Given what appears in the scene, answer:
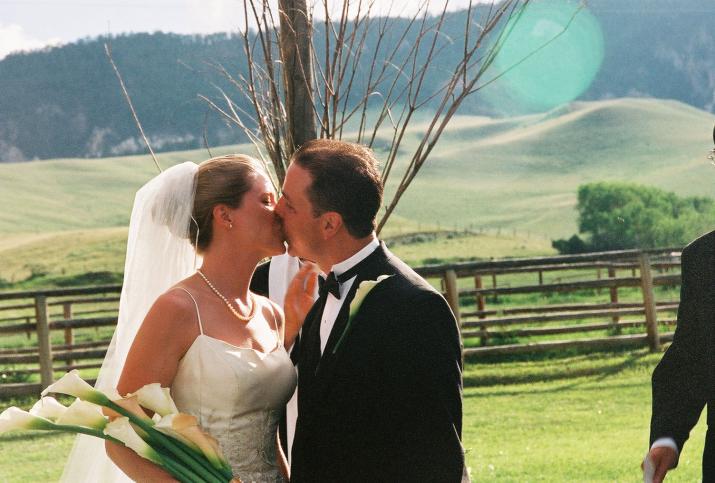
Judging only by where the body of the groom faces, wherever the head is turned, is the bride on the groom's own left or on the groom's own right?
on the groom's own right

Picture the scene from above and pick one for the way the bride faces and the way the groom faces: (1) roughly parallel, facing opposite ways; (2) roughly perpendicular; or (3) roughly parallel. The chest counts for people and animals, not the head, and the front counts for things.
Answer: roughly perpendicular

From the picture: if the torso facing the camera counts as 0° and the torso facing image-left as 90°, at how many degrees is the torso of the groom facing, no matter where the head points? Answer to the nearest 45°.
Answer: approximately 45°

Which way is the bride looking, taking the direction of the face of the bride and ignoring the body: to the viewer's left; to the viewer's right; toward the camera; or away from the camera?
to the viewer's right

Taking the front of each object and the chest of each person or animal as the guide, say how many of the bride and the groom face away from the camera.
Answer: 0

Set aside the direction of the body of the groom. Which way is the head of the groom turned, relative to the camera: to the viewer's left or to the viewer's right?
to the viewer's left
